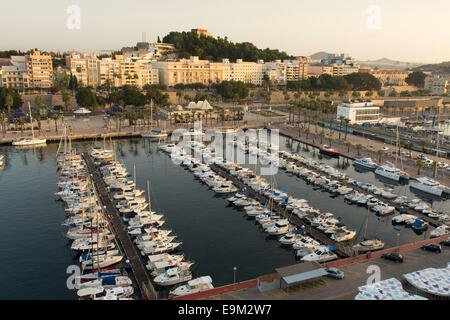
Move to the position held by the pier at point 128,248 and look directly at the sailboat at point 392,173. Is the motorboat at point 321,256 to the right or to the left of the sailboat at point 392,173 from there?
right

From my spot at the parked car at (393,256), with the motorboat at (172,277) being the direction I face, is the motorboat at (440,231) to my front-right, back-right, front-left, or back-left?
back-right

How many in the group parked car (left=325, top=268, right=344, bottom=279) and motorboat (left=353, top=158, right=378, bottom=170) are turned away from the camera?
0

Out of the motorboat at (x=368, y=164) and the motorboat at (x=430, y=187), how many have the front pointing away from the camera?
0

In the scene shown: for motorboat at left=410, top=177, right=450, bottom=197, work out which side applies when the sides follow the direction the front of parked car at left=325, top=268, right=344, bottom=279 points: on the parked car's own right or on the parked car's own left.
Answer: on the parked car's own left

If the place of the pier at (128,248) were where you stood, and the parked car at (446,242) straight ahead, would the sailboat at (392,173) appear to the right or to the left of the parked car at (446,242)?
left

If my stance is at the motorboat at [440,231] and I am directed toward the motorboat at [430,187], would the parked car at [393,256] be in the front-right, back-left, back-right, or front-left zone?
back-left
